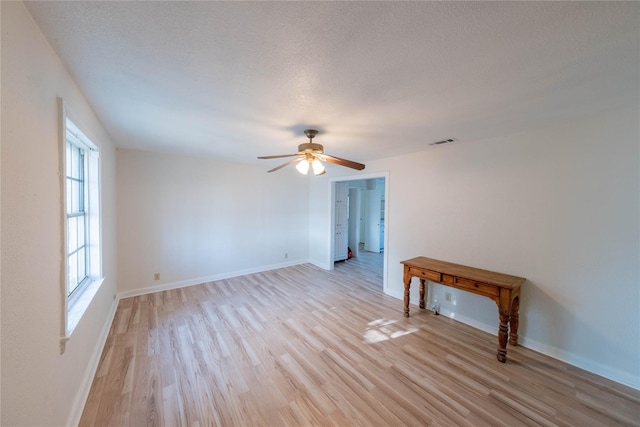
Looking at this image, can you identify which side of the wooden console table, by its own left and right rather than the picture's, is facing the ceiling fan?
front

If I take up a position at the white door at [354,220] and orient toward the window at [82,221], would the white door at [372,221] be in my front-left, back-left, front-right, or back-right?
back-left

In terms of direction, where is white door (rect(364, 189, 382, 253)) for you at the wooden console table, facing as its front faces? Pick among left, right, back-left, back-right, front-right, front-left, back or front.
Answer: right

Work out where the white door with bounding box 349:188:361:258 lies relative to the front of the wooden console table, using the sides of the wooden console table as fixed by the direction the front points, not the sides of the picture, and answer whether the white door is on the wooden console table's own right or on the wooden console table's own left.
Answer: on the wooden console table's own right

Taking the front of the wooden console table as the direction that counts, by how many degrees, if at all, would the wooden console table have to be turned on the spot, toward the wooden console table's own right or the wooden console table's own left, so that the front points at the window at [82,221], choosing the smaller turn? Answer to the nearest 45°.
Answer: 0° — it already faces it

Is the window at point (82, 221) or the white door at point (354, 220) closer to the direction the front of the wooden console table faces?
the window

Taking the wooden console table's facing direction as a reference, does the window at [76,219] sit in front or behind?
in front

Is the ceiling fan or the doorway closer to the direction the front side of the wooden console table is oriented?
the ceiling fan

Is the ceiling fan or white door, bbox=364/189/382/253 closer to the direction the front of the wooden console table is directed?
the ceiling fan

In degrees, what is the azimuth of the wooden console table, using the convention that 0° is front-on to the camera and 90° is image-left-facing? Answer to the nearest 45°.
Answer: approximately 45°

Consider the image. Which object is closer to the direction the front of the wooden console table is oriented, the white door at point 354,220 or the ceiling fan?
the ceiling fan
